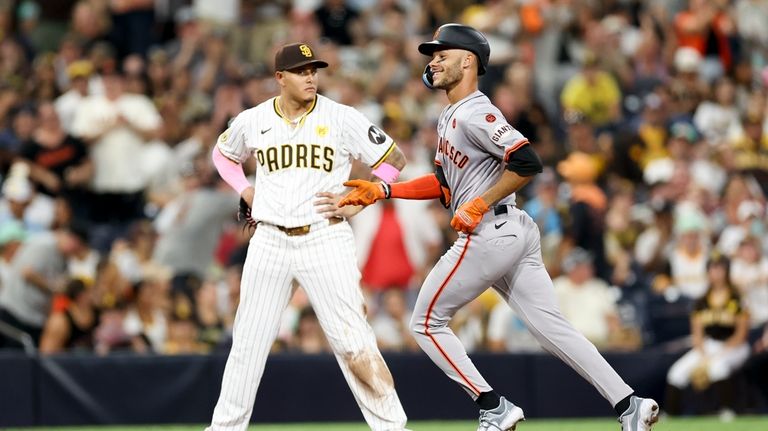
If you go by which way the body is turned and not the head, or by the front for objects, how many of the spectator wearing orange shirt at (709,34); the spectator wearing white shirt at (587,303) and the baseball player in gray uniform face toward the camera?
2

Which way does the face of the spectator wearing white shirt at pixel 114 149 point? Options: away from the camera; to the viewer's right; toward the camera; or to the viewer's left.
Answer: toward the camera

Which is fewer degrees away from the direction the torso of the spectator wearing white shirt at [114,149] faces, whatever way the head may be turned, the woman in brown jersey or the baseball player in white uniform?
the baseball player in white uniform

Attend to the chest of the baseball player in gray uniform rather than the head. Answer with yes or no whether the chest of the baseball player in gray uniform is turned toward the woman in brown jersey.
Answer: no

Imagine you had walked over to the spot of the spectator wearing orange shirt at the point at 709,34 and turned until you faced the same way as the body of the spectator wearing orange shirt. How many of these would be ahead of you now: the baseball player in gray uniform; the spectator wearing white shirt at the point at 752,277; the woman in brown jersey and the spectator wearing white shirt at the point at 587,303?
4

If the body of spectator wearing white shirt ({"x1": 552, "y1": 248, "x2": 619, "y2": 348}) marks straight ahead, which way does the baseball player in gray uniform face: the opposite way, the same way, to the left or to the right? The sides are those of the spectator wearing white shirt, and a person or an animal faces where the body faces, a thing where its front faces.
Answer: to the right

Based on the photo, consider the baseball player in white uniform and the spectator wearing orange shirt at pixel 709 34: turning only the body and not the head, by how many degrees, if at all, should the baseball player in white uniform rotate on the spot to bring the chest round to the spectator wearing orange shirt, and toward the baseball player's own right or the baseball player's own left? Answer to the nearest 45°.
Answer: approximately 135° to the baseball player's own left

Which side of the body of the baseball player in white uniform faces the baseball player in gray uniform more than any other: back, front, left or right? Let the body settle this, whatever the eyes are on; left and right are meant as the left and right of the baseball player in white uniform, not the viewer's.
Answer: left

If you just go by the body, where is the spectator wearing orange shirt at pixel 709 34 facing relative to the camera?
toward the camera

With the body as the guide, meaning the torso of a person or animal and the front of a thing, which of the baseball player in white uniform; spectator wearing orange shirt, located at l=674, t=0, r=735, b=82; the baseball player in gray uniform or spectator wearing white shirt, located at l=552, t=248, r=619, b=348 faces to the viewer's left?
the baseball player in gray uniform

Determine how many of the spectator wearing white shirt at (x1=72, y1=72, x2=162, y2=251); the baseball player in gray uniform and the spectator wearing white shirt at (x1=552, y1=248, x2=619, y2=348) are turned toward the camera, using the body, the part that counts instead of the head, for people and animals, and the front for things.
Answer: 2

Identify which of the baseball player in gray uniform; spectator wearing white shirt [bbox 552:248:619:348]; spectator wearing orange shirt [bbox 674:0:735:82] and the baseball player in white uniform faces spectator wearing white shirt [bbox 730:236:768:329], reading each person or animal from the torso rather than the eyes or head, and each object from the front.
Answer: the spectator wearing orange shirt

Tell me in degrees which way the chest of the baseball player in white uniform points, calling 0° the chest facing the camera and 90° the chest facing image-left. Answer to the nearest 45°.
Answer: approximately 0°

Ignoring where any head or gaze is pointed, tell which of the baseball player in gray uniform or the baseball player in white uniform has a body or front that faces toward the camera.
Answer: the baseball player in white uniform

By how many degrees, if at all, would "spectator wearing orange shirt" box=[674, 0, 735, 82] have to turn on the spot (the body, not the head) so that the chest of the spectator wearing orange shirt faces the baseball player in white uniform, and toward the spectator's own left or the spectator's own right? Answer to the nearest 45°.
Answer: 0° — they already face them

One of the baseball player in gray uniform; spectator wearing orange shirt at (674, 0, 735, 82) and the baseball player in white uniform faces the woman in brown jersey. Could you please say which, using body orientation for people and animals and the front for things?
the spectator wearing orange shirt

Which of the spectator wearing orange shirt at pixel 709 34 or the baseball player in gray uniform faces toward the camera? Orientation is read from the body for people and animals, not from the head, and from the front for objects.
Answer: the spectator wearing orange shirt

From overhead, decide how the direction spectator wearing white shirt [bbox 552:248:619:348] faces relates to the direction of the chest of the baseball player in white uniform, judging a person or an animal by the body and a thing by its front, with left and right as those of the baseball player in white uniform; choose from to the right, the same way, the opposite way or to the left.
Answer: the same way

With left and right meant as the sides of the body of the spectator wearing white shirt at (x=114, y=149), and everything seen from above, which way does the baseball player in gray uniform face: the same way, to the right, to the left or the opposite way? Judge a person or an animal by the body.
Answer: to the right
